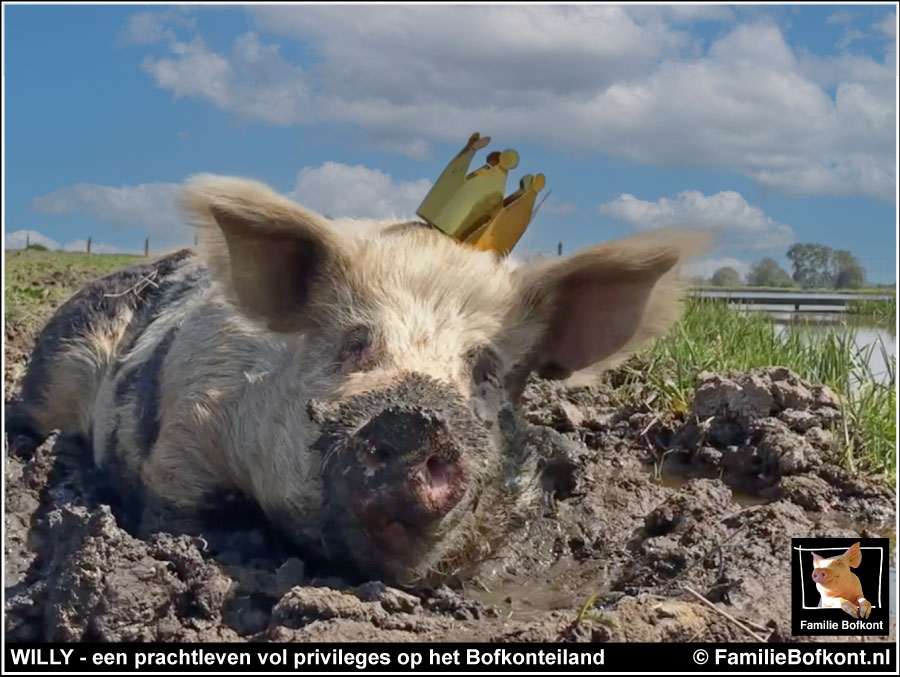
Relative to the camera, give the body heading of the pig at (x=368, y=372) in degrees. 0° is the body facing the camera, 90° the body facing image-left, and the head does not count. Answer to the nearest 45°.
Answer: approximately 315°
